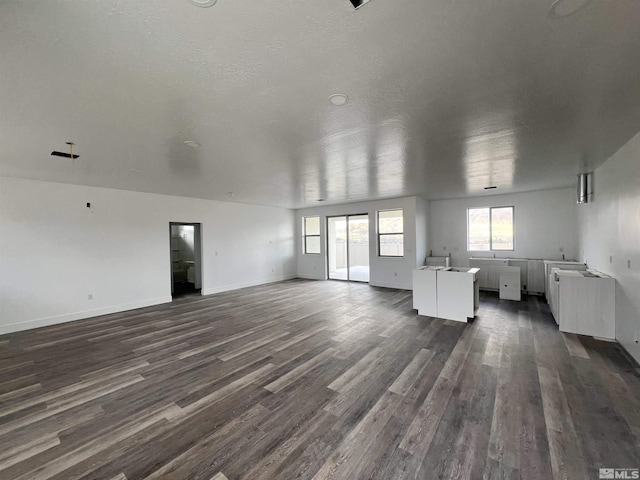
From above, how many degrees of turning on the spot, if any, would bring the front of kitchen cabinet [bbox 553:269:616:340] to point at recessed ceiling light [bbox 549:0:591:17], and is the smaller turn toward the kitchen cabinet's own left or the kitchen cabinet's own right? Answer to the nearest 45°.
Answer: approximately 90° to the kitchen cabinet's own left

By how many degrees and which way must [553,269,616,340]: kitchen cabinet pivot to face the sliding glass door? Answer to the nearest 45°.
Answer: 0° — it already faces it

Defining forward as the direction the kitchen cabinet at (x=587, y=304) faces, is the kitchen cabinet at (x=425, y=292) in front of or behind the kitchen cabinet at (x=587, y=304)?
in front

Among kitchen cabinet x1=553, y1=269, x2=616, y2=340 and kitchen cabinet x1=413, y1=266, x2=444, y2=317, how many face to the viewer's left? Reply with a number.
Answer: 1

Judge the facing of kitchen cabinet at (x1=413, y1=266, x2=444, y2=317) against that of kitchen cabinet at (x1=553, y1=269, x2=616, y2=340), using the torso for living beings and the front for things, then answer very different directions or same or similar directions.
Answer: same or similar directions

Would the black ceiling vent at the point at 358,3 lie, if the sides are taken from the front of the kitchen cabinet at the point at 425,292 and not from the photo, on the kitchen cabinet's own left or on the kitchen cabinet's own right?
on the kitchen cabinet's own right

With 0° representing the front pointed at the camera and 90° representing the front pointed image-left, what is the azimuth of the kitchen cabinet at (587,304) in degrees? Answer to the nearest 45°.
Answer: approximately 90°

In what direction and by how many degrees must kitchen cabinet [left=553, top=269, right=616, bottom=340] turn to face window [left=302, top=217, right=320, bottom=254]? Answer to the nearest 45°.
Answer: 0° — it already faces it

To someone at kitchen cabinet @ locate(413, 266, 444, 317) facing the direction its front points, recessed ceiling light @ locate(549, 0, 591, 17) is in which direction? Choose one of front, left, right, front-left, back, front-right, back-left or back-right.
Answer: left
